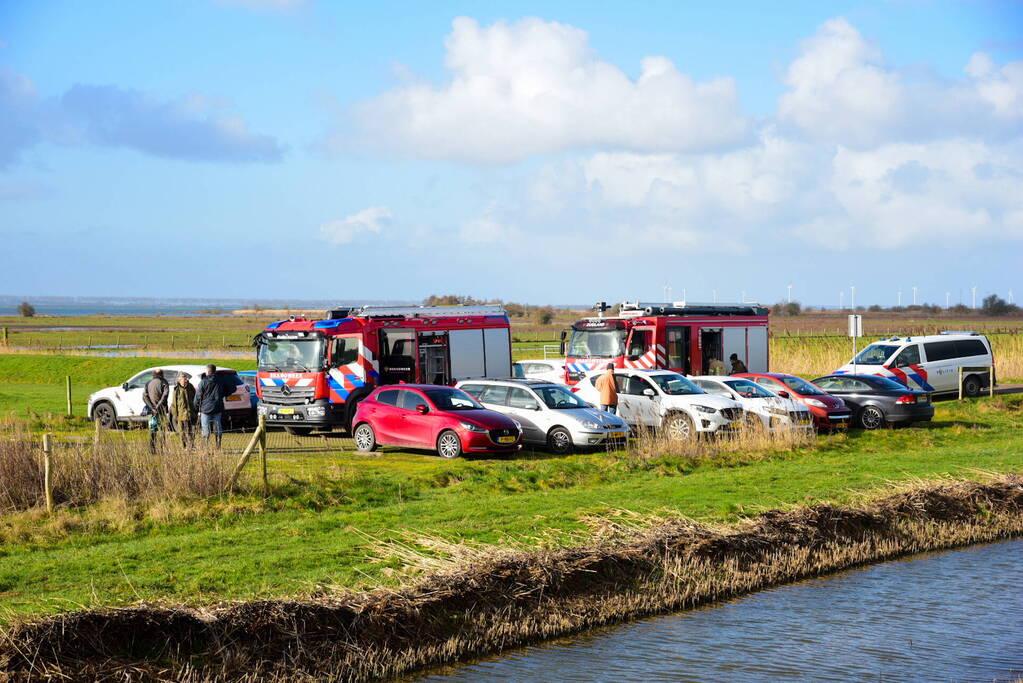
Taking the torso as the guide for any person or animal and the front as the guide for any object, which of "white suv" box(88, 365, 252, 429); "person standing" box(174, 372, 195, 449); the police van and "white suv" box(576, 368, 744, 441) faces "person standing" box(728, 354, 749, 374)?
the police van

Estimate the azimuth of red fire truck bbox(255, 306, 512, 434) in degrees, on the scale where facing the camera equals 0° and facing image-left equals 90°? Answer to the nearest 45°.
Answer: approximately 45°

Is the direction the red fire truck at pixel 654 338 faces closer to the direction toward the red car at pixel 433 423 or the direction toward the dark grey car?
the red car

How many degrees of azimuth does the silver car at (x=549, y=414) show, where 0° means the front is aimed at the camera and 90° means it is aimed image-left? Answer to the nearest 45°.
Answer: approximately 315°

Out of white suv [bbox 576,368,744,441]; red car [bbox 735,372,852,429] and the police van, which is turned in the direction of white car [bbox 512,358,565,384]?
the police van

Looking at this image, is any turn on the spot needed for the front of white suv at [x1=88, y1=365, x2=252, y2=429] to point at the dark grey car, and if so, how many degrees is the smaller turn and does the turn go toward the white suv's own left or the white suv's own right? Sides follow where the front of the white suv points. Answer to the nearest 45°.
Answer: approximately 180°

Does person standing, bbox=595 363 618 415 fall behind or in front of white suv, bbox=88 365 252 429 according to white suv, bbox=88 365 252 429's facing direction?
behind

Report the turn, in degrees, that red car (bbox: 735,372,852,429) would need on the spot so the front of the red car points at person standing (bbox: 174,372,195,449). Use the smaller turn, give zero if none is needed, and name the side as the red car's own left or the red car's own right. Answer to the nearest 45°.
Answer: approximately 90° to the red car's own right

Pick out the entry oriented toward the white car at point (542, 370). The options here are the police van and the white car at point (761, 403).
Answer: the police van

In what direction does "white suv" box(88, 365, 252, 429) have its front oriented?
to the viewer's left

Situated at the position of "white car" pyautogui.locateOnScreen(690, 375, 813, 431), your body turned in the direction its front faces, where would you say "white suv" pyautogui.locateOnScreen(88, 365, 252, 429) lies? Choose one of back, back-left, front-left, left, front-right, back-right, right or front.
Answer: back-right

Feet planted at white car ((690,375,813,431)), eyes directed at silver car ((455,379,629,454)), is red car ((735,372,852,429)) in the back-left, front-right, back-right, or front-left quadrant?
back-right

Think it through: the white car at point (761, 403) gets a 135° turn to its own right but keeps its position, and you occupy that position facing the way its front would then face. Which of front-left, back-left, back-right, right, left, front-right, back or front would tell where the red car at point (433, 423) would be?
front-left

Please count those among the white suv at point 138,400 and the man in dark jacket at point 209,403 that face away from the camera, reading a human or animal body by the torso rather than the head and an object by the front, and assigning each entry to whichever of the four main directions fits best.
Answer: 1
